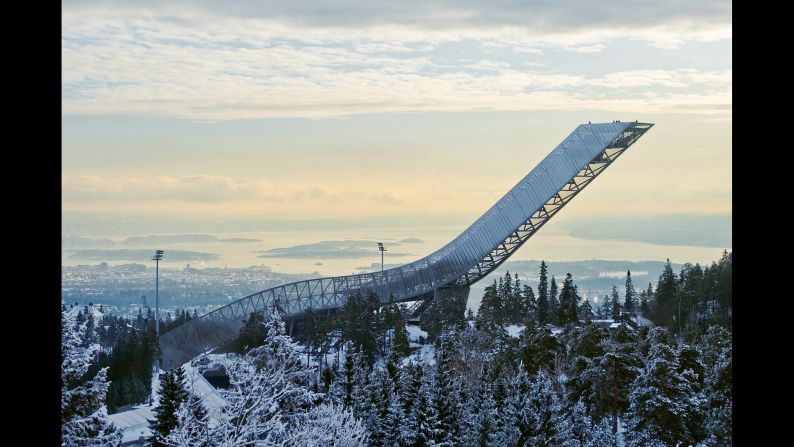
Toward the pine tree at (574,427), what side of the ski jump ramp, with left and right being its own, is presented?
left

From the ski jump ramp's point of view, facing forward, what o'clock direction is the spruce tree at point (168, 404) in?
The spruce tree is roughly at 10 o'clock from the ski jump ramp.

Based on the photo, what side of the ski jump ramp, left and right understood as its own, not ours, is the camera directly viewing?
left

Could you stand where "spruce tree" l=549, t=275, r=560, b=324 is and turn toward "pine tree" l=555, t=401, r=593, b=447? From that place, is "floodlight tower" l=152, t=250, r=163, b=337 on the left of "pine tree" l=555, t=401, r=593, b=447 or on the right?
right

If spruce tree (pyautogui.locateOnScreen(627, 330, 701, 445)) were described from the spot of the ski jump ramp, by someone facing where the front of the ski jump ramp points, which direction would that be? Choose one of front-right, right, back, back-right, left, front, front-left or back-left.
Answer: left

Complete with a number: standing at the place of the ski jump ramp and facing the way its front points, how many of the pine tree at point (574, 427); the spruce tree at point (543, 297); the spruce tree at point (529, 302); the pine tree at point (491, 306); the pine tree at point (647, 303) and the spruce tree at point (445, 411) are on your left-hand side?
2

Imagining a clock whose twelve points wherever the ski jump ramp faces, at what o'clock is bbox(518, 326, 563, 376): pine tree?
The pine tree is roughly at 9 o'clock from the ski jump ramp.

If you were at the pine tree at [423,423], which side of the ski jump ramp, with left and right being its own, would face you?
left

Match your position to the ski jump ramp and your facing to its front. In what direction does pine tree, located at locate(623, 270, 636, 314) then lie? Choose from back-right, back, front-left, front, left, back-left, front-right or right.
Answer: back-right

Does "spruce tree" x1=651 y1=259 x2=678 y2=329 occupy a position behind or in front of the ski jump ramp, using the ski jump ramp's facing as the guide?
behind

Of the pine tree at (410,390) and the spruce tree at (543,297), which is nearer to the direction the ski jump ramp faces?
the pine tree

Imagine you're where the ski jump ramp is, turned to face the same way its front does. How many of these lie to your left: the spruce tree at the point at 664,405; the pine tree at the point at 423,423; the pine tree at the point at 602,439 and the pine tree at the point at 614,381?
4
